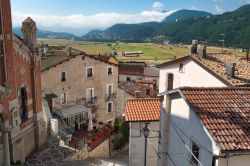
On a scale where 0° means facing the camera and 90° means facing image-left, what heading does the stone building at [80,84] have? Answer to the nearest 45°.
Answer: approximately 0°

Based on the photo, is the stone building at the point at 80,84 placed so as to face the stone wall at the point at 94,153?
yes

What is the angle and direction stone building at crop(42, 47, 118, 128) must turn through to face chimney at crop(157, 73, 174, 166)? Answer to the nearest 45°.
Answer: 0° — it already faces it
